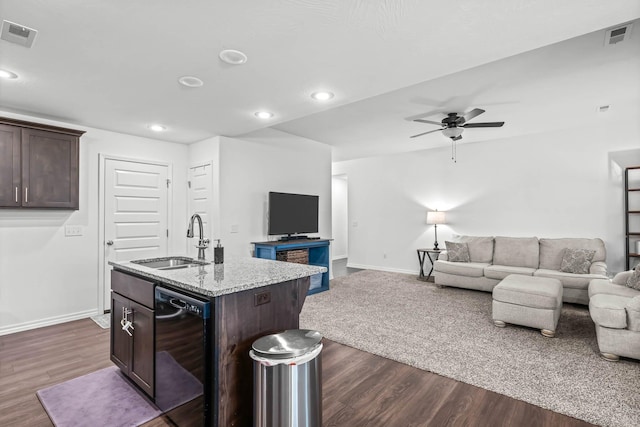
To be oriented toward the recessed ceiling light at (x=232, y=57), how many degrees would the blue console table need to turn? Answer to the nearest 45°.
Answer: approximately 45° to its right

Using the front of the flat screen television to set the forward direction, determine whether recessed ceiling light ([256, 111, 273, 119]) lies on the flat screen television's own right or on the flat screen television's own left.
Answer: on the flat screen television's own right

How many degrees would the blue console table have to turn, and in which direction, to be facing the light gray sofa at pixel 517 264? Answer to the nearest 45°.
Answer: approximately 45° to its left

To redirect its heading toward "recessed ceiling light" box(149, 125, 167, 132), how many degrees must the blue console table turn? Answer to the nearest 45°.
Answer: approximately 135° to its right

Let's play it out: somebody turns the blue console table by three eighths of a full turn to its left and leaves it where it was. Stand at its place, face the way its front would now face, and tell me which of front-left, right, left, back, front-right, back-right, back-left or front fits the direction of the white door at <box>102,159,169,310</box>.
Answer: left

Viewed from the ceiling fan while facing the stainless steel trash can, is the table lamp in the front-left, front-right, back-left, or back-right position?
back-right

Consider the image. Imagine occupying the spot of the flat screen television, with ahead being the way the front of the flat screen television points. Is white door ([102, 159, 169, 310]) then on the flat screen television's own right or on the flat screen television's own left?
on the flat screen television's own right

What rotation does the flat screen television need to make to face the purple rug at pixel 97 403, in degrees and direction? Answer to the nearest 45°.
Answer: approximately 90° to its right

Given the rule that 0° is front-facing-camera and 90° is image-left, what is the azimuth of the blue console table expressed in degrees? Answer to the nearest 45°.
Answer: approximately 315°

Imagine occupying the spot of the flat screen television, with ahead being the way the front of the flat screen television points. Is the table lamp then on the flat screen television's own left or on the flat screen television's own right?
on the flat screen television's own left
